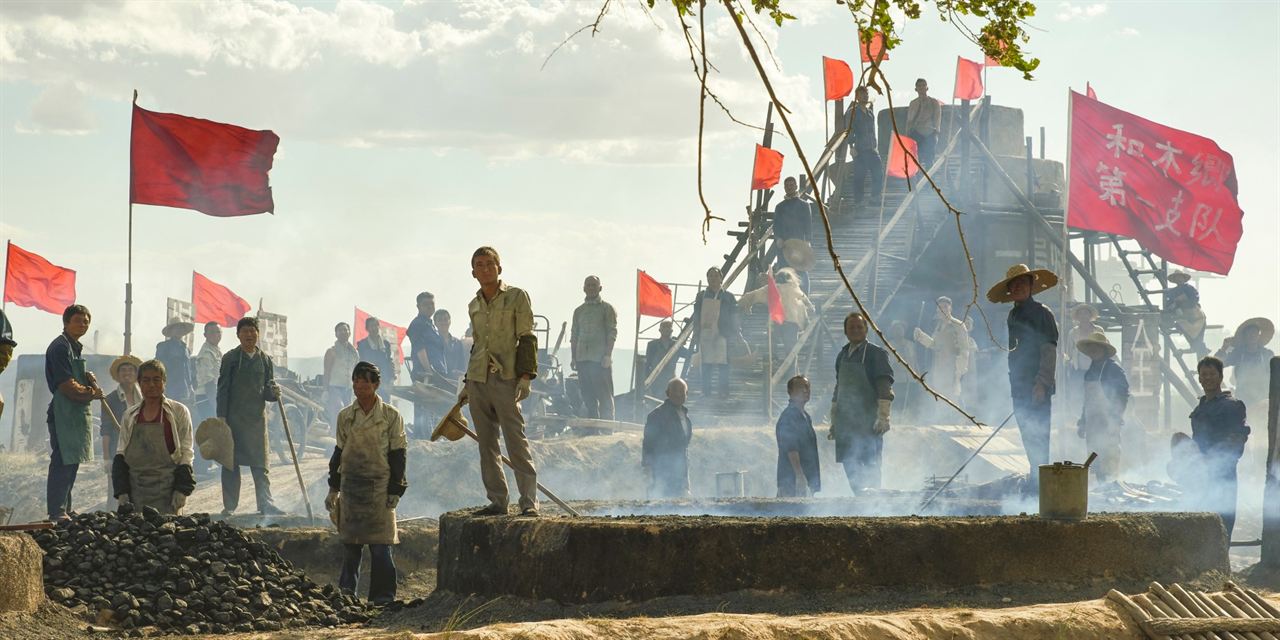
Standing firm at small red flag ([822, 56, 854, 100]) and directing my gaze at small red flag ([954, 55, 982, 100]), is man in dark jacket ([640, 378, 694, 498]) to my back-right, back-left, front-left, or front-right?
back-right

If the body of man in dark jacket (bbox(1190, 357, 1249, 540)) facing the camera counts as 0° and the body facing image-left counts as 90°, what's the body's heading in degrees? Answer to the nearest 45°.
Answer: approximately 45°

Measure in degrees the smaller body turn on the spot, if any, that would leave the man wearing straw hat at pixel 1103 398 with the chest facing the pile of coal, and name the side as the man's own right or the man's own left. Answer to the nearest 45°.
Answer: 0° — they already face it

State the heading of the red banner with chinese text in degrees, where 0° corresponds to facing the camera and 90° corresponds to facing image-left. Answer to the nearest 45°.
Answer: approximately 0°

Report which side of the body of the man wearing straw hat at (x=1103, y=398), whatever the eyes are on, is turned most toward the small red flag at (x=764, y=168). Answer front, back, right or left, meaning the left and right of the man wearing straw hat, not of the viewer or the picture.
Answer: right

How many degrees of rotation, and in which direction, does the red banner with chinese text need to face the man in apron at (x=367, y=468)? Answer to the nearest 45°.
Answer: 0° — it already faces them

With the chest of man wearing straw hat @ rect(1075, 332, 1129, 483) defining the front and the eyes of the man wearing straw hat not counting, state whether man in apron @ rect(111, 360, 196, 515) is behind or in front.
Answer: in front

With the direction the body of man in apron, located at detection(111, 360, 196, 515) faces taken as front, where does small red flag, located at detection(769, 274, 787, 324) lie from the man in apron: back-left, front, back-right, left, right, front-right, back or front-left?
back-left

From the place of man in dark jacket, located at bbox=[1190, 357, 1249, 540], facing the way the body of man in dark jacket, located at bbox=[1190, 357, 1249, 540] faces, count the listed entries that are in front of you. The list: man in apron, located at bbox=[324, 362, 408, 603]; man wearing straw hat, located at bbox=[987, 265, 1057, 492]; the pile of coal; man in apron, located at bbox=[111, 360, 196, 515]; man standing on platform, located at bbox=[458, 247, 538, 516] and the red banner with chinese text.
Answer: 5

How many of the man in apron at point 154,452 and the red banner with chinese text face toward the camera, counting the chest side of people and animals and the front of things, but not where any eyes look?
2

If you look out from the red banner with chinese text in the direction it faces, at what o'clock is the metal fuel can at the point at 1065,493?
The metal fuel can is roughly at 12 o'clock from the red banner with chinese text.

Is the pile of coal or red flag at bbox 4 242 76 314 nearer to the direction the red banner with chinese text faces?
the pile of coal

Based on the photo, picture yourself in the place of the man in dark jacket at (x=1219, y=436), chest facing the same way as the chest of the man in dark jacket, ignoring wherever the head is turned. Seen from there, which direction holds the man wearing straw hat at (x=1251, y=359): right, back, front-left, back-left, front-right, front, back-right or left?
back-right

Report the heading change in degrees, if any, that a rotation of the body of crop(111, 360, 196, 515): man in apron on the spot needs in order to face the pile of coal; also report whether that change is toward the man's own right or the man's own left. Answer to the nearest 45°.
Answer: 0° — they already face it

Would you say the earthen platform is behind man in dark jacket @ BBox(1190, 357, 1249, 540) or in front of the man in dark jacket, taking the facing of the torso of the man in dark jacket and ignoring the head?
in front

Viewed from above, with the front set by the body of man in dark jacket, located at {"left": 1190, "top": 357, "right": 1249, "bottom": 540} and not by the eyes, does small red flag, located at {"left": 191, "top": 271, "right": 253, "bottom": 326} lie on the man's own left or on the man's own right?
on the man's own right

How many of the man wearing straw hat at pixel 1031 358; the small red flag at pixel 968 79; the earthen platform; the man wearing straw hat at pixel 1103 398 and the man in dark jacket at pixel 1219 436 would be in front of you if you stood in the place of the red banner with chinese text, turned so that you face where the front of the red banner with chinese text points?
4
